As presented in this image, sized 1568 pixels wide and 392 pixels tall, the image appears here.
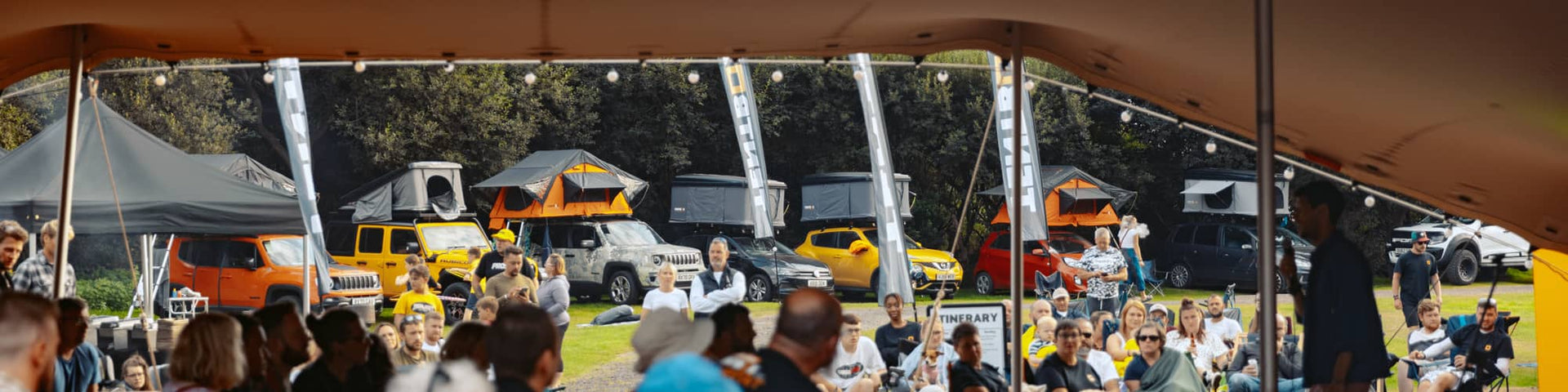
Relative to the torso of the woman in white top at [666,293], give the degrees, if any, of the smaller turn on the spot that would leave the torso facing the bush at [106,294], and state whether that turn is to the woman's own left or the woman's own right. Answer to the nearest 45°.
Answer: approximately 135° to the woman's own right

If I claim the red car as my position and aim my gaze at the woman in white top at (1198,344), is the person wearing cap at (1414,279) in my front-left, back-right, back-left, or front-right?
front-left

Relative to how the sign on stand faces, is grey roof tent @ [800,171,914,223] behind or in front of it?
behind

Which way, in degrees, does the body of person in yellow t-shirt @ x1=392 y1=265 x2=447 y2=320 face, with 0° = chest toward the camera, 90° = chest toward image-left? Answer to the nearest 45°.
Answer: approximately 0°

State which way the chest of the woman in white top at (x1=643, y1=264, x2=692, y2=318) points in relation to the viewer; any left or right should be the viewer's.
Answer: facing the viewer

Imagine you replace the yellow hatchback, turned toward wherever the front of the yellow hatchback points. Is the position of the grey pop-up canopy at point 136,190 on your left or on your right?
on your right

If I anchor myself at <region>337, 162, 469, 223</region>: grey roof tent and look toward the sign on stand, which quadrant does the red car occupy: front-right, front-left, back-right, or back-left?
front-left

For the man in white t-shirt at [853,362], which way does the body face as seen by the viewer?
toward the camera

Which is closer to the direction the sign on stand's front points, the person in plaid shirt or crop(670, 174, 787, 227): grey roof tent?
the person in plaid shirt

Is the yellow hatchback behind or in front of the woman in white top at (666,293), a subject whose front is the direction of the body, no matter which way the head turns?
behind
